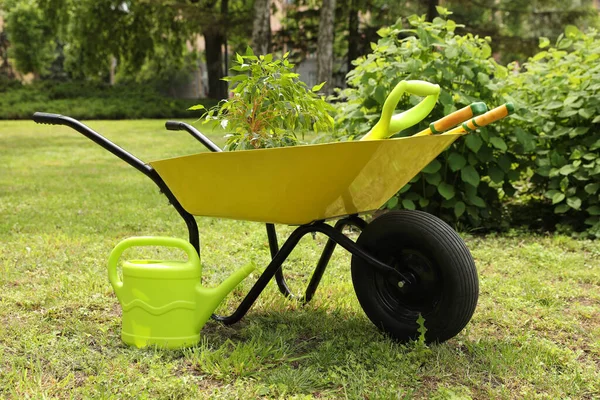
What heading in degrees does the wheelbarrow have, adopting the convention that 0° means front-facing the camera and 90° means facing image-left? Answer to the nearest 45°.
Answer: approximately 315°

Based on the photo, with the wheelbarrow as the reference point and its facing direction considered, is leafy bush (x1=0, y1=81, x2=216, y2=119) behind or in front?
behind

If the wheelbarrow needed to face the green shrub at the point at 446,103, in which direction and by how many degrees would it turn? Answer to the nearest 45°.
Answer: approximately 135° to its left

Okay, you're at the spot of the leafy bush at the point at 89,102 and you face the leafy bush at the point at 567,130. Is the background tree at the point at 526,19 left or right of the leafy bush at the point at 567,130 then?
left
